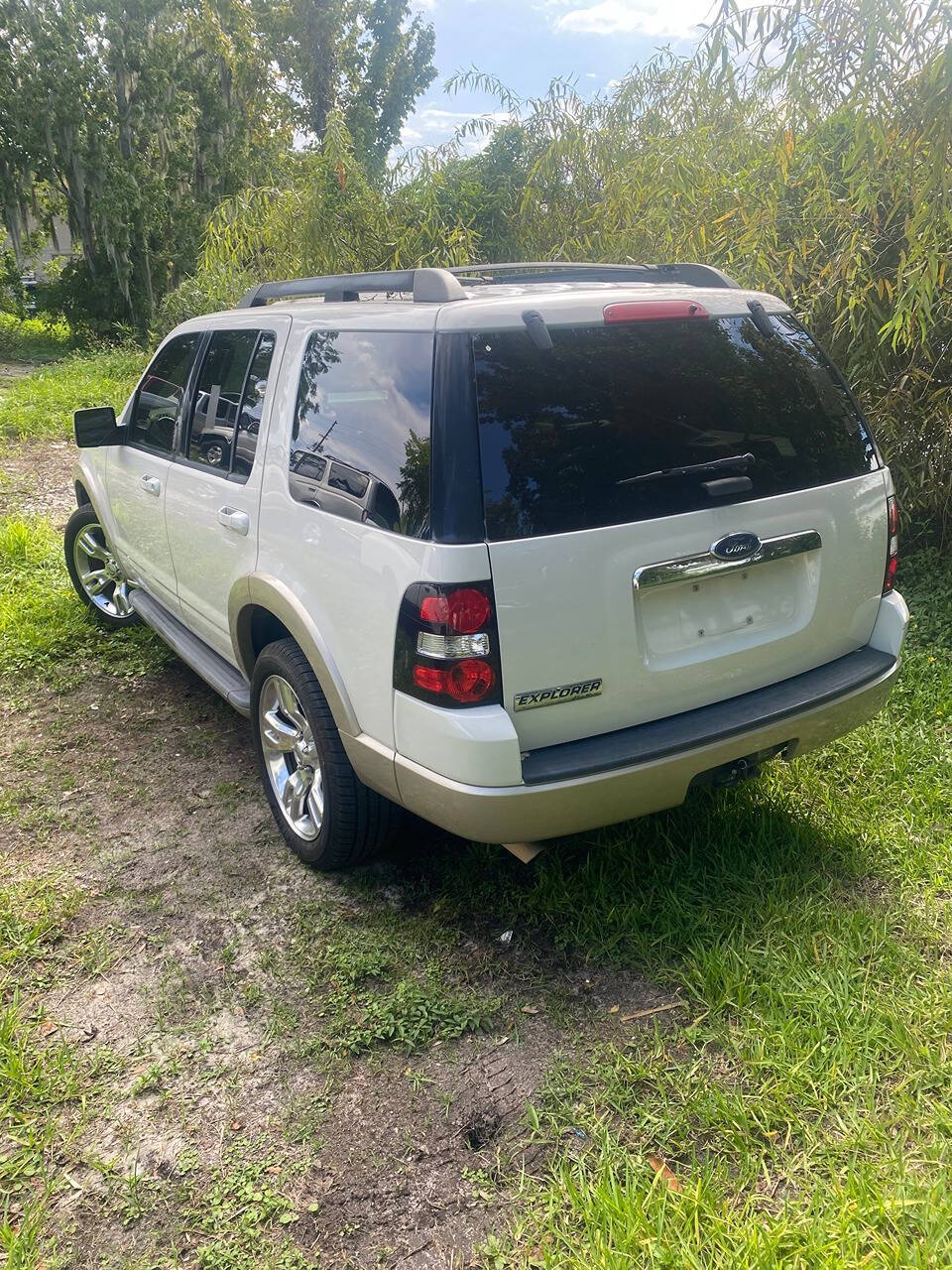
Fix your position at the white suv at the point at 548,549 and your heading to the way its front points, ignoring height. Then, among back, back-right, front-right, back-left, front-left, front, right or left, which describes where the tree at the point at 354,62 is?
front-right

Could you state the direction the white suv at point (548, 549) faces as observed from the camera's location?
facing away from the viewer and to the left of the viewer

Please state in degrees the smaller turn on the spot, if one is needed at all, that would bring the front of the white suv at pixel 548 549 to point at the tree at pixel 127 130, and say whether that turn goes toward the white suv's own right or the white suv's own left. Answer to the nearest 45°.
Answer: approximately 45° to the white suv's own right
